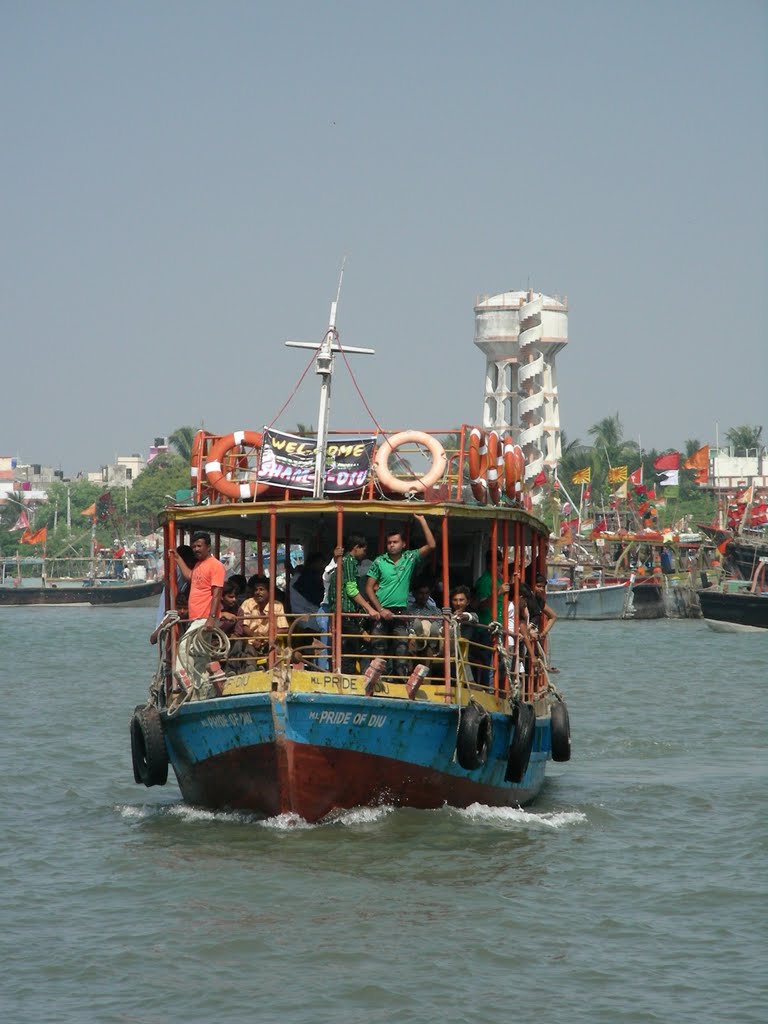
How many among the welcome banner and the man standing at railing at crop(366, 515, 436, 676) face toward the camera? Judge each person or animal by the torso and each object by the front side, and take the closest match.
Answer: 2

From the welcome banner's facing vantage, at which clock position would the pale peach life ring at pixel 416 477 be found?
The pale peach life ring is roughly at 10 o'clock from the welcome banner.

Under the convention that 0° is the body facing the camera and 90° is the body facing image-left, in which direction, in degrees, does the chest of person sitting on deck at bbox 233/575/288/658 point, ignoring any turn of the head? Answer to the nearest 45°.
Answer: approximately 0°

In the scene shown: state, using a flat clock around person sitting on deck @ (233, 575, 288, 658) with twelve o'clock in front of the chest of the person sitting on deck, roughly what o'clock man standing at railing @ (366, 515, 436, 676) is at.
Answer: The man standing at railing is roughly at 10 o'clock from the person sitting on deck.

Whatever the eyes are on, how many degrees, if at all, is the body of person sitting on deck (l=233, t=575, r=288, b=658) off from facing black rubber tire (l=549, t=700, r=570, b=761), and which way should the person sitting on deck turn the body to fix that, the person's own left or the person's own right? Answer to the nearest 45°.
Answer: approximately 135° to the person's own left

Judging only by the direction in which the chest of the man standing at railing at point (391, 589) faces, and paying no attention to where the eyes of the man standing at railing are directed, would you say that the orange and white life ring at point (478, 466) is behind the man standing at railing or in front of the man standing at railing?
behind

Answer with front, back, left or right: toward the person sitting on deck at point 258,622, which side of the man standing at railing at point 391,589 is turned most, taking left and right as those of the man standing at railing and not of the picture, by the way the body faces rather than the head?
right

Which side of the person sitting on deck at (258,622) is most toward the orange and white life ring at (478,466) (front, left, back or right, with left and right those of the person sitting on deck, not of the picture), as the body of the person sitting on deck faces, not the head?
left

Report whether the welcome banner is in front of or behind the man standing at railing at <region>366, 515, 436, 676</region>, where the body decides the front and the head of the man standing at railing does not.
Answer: behind
